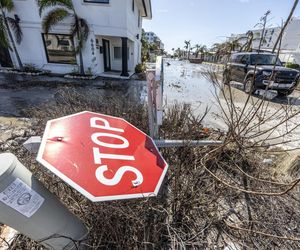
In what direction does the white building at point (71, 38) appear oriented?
toward the camera

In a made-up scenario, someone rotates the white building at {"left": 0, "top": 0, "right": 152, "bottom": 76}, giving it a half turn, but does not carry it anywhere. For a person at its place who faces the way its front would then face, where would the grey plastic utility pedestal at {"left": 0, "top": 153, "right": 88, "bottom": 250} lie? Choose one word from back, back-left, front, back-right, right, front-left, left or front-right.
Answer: back

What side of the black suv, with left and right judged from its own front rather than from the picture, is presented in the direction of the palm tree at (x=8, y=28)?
right

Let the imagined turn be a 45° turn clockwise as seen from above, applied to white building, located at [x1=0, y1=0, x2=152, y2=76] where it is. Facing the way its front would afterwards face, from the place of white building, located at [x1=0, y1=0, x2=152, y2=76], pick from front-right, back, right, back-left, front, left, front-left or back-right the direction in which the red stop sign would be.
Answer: front-left

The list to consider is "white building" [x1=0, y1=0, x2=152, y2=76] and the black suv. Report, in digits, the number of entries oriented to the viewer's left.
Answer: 0

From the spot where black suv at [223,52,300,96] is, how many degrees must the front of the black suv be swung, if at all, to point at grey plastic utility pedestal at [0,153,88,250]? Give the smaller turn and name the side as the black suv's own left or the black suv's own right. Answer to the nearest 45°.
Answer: approximately 45° to the black suv's own right
